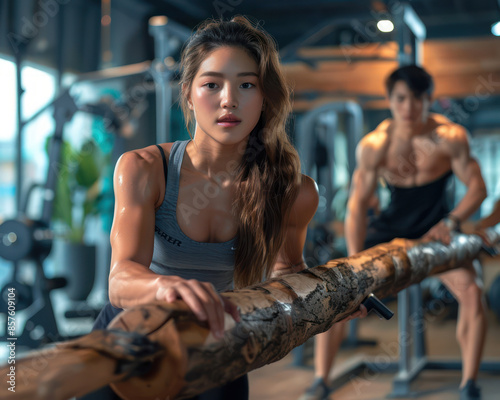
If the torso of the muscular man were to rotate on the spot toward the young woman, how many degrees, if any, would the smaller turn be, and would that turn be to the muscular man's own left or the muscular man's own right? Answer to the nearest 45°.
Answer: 0° — they already face them

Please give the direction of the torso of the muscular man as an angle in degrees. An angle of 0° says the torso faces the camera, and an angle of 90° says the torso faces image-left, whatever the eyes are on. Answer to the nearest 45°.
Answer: approximately 0°

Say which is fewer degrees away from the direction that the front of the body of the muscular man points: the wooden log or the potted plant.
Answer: the wooden log

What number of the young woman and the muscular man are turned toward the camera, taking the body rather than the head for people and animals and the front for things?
2

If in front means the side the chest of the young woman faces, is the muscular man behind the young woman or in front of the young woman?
behind

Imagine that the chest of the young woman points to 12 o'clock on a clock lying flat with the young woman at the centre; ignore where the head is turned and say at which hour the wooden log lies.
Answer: The wooden log is roughly at 12 o'clock from the young woman.

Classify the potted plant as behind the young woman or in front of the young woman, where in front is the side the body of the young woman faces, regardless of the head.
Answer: behind

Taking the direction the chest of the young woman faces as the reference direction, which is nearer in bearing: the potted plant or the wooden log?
the wooden log

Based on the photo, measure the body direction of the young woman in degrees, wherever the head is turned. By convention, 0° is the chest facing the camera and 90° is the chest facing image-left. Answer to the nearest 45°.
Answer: approximately 0°
